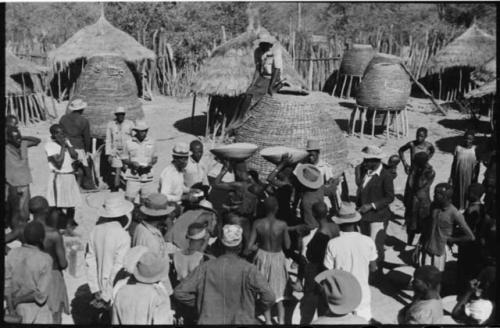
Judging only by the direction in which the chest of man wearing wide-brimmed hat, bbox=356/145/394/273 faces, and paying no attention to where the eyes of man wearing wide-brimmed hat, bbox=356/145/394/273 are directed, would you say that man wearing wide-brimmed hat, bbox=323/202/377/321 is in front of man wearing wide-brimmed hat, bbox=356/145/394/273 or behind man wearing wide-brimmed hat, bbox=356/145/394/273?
in front

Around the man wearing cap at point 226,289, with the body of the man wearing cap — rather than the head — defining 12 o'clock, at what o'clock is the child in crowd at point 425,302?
The child in crowd is roughly at 3 o'clock from the man wearing cap.

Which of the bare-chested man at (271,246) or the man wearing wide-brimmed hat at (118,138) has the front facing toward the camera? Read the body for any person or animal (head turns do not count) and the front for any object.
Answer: the man wearing wide-brimmed hat

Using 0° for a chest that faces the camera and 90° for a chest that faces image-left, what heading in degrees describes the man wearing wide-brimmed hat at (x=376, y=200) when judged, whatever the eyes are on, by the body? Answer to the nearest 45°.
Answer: approximately 45°

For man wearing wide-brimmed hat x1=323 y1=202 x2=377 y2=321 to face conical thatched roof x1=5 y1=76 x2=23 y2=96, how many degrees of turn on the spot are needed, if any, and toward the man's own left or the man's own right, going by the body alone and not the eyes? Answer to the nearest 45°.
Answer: approximately 45° to the man's own left

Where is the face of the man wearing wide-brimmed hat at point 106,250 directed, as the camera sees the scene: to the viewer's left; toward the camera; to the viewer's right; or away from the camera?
away from the camera

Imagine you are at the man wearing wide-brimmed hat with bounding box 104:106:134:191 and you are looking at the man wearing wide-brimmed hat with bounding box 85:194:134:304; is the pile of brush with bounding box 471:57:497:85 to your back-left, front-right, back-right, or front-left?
back-left

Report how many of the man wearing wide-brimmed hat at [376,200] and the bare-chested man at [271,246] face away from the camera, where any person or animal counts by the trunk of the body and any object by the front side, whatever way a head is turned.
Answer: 1

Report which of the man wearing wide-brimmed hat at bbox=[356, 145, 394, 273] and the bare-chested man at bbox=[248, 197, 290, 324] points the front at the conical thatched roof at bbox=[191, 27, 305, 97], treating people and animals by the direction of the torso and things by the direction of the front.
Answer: the bare-chested man

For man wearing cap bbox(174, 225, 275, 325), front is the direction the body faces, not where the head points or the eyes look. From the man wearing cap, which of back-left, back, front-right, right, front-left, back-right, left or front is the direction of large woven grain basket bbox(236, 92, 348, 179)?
front

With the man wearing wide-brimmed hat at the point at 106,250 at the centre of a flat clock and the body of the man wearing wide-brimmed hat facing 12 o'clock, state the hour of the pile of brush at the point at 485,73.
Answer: The pile of brush is roughly at 12 o'clock from the man wearing wide-brimmed hat.

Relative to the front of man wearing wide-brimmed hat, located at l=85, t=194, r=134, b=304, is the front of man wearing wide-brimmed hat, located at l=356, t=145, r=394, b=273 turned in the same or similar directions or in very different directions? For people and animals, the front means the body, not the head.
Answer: very different directions

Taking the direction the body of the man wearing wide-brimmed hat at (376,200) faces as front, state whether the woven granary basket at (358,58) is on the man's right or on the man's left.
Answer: on the man's right

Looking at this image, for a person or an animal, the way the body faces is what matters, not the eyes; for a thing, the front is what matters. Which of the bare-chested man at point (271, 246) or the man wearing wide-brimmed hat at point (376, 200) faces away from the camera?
the bare-chested man

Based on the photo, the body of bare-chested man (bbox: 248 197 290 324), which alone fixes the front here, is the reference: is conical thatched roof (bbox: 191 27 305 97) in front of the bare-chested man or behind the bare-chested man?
in front

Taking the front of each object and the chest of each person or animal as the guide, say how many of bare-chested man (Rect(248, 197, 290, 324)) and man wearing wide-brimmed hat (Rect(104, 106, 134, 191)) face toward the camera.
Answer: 1

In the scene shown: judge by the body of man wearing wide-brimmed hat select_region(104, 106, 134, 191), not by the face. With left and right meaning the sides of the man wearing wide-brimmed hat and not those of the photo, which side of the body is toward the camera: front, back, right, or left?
front

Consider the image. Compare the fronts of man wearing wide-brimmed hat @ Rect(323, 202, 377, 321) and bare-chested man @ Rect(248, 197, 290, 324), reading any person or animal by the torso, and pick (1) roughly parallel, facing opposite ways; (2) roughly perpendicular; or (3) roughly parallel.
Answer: roughly parallel

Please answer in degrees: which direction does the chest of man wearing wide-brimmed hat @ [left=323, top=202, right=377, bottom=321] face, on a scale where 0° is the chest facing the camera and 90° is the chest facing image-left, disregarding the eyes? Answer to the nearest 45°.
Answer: approximately 180°

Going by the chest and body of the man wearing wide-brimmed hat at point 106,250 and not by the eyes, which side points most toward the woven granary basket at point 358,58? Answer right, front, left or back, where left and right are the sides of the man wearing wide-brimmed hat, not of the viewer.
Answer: front

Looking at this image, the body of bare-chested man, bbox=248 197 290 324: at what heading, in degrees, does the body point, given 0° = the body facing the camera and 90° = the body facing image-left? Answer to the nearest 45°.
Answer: approximately 180°
